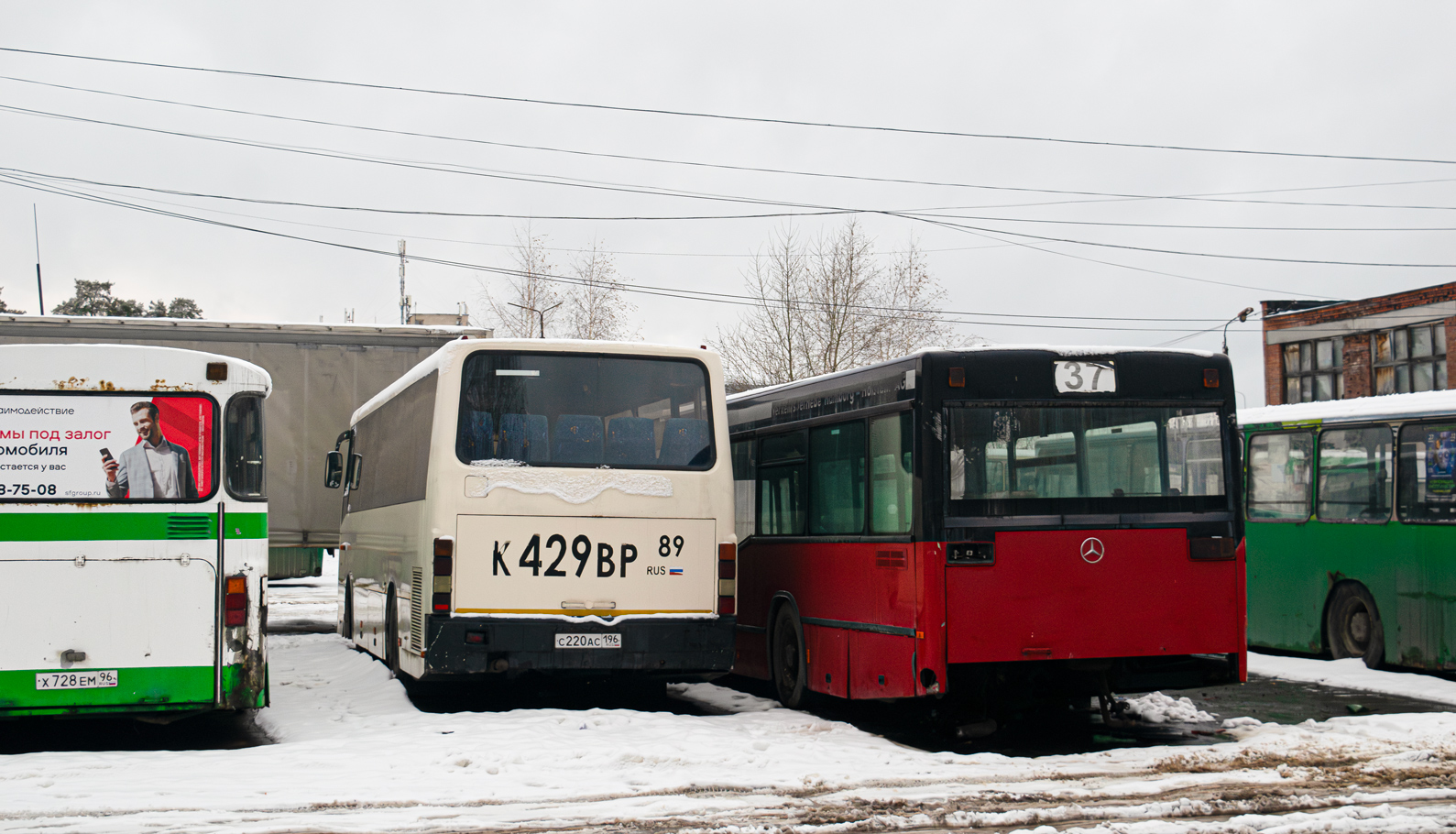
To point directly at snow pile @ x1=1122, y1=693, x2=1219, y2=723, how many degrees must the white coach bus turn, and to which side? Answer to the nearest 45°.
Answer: approximately 90° to its right

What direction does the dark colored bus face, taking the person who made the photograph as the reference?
facing away from the viewer and to the left of the viewer

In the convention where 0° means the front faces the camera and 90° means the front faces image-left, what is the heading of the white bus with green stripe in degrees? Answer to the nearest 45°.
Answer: approximately 180°

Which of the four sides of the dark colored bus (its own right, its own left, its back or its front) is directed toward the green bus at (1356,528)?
right

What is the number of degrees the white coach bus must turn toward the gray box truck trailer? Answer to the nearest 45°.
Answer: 0° — it already faces it

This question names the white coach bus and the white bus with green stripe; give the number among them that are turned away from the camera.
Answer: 2

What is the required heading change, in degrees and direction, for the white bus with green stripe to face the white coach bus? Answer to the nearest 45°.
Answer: approximately 90° to its right

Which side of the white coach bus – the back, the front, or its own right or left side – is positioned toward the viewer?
back

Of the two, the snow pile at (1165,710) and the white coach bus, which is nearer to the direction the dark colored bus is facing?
the white coach bus
